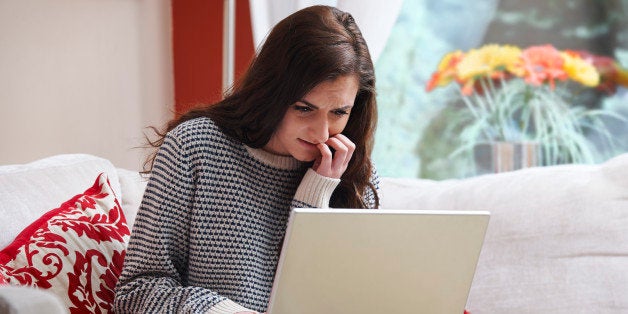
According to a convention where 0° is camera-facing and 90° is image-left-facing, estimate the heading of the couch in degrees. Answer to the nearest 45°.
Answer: approximately 0°

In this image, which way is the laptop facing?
away from the camera

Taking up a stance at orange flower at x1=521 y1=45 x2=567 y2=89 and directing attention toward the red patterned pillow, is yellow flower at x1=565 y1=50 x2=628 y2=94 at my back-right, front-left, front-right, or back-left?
back-left

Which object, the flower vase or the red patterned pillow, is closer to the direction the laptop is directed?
the flower vase

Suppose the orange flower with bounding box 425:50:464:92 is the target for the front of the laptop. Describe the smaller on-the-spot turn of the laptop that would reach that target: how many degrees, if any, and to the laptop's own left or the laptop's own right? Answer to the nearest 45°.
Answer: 0° — it already faces it

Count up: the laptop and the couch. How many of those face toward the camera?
1

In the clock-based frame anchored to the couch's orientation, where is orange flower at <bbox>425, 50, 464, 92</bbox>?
The orange flower is roughly at 6 o'clock from the couch.

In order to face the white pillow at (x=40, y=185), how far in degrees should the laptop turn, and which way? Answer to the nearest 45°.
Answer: approximately 45° to its left
